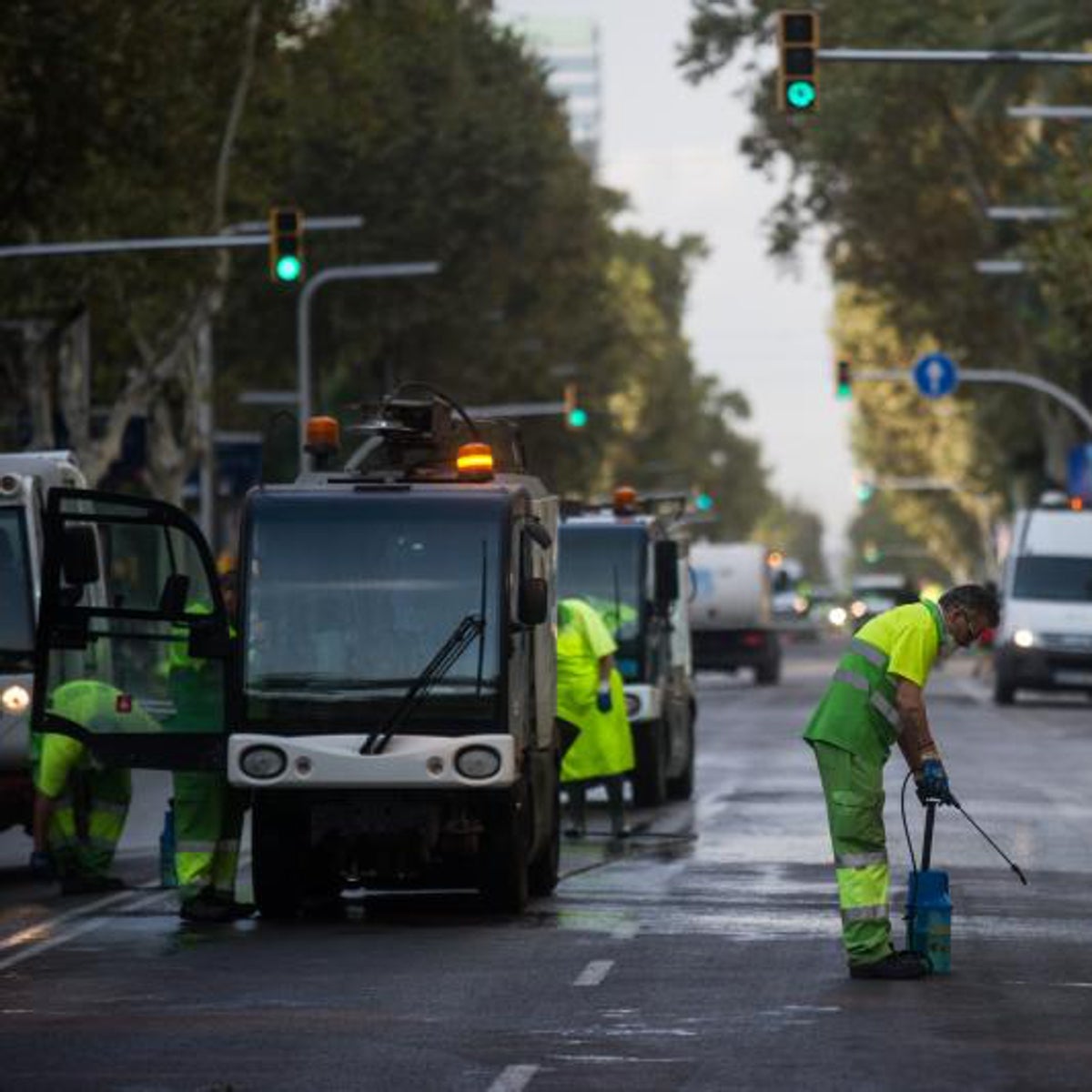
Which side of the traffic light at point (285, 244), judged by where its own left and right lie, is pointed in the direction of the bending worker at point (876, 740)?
front

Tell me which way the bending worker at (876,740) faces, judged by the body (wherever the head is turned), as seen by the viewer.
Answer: to the viewer's right

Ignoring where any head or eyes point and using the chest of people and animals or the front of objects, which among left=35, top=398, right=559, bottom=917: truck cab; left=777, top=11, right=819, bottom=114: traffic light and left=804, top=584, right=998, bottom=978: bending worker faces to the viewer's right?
the bending worker

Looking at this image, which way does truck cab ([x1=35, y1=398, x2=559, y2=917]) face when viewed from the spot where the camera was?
facing the viewer

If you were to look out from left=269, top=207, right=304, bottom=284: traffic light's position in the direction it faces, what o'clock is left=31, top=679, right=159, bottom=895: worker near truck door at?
The worker near truck door is roughly at 12 o'clock from the traffic light.

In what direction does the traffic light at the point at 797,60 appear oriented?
toward the camera

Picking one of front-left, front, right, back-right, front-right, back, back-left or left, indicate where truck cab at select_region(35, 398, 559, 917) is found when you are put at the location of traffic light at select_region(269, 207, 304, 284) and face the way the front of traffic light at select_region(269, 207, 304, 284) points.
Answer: front

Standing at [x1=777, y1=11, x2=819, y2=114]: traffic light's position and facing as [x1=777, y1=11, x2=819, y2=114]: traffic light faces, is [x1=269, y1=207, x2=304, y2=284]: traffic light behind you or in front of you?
behind

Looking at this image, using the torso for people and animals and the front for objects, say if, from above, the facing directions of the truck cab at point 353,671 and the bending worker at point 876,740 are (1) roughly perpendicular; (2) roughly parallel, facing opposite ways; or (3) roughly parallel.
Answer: roughly perpendicular

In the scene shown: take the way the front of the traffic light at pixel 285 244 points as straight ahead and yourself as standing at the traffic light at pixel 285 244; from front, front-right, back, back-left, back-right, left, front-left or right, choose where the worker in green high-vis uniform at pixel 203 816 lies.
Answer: front
